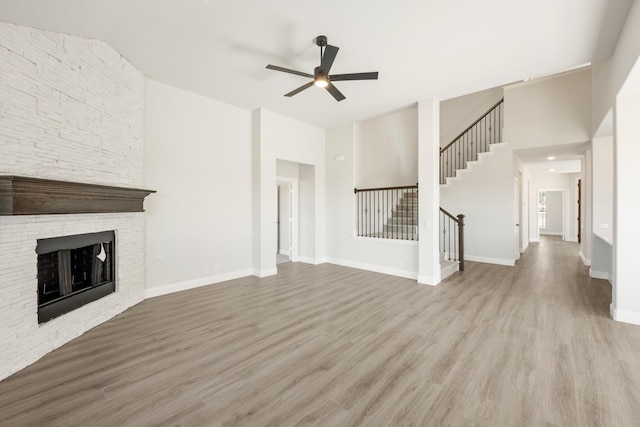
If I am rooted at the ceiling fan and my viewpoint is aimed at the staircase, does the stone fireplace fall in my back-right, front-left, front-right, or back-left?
back-left

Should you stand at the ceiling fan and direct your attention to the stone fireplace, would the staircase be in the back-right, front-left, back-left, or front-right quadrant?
back-right

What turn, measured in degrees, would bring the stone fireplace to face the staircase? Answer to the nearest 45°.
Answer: approximately 45° to its left

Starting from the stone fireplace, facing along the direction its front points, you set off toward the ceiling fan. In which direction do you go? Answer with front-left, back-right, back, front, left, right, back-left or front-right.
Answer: front

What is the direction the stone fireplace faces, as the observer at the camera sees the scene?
facing the viewer and to the right of the viewer
